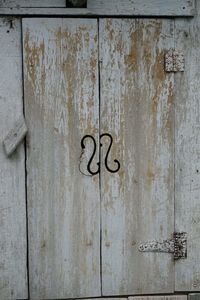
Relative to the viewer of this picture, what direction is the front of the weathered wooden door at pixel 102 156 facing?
facing the viewer
